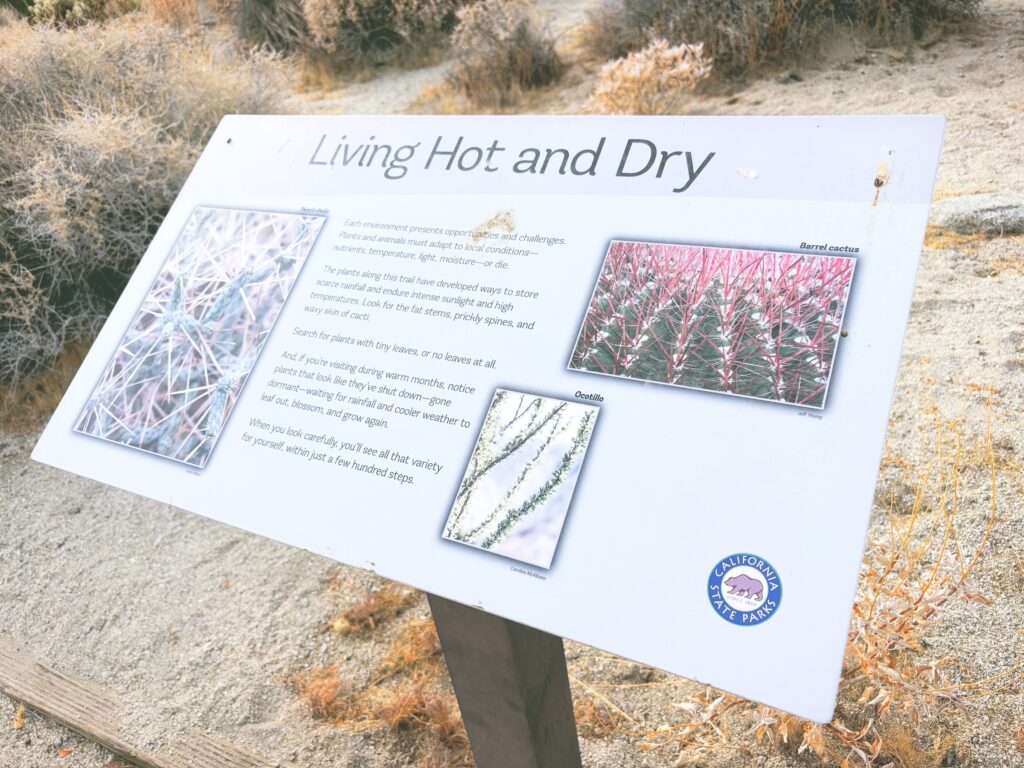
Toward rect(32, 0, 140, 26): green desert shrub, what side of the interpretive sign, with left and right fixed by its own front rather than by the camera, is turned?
right

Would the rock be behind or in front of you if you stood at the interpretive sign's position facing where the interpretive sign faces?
behind

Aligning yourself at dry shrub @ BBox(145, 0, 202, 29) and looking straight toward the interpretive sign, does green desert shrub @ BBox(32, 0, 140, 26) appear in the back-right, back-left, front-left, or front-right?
back-right

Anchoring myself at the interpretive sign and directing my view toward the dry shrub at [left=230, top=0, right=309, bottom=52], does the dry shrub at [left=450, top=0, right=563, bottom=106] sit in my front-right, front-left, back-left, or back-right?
front-right

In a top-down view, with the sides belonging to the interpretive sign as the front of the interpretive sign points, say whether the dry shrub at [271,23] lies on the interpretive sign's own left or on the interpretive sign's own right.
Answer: on the interpretive sign's own right

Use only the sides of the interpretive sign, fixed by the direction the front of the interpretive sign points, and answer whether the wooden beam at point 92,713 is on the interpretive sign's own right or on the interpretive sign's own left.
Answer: on the interpretive sign's own right

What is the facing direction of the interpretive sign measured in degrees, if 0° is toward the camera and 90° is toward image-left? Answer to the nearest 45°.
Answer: approximately 45°
